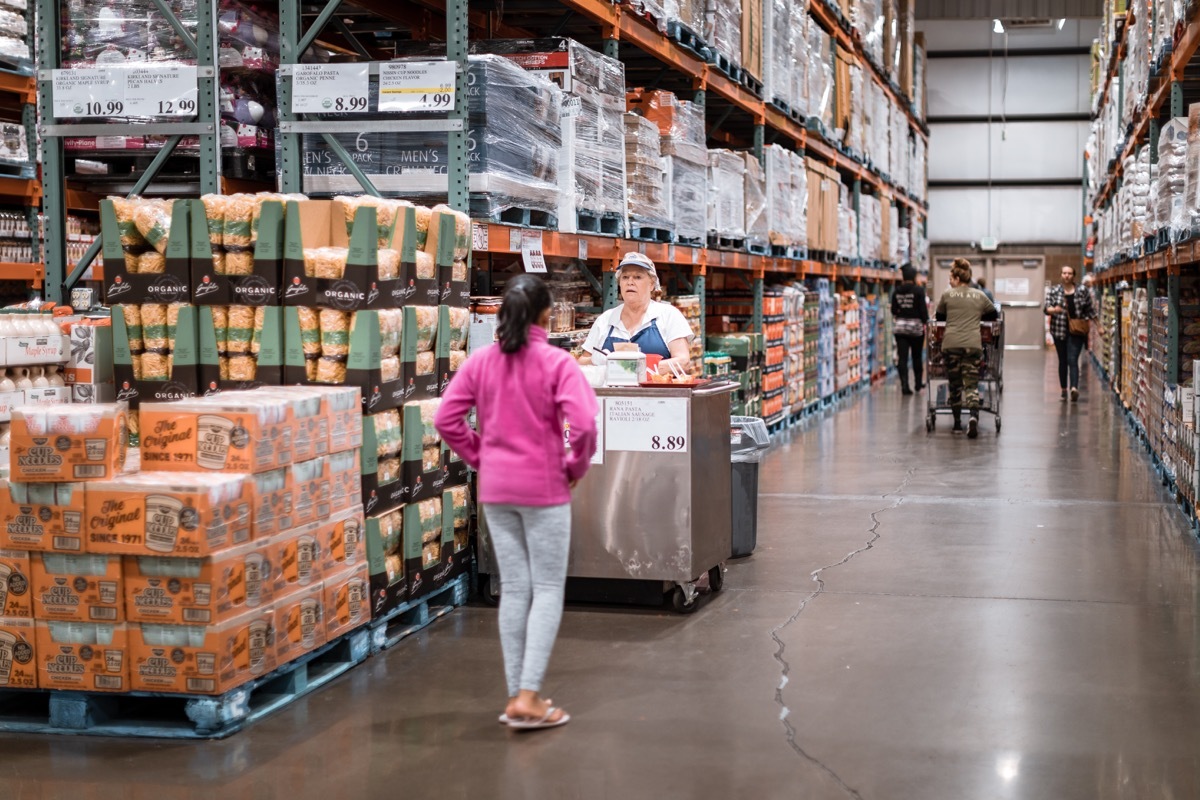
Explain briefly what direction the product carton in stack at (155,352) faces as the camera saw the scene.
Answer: facing the viewer

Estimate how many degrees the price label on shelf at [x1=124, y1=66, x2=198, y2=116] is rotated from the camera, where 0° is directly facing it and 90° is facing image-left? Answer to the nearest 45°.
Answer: approximately 0°

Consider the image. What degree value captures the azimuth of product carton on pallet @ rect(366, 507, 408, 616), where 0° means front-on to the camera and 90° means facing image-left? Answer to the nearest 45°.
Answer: approximately 315°

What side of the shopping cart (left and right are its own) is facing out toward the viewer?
back

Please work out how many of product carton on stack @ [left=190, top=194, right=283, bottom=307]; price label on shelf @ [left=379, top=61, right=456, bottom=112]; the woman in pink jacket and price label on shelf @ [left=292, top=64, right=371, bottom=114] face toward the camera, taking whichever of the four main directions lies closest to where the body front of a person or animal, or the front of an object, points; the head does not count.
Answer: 3

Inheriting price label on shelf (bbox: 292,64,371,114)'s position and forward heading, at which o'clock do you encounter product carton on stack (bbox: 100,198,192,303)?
The product carton on stack is roughly at 1 o'clock from the price label on shelf.

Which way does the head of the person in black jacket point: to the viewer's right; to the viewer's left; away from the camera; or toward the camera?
away from the camera

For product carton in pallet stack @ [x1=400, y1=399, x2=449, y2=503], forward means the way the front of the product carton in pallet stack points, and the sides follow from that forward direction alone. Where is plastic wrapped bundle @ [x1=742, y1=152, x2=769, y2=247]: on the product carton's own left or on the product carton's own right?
on the product carton's own left

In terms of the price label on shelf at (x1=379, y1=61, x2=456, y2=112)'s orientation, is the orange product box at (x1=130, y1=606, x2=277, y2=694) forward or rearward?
forward

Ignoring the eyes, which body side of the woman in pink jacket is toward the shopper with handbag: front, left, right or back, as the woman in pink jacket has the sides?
front

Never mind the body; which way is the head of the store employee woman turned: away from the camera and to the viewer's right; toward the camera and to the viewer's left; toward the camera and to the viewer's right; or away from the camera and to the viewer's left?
toward the camera and to the viewer's left

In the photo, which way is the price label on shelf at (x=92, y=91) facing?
toward the camera
